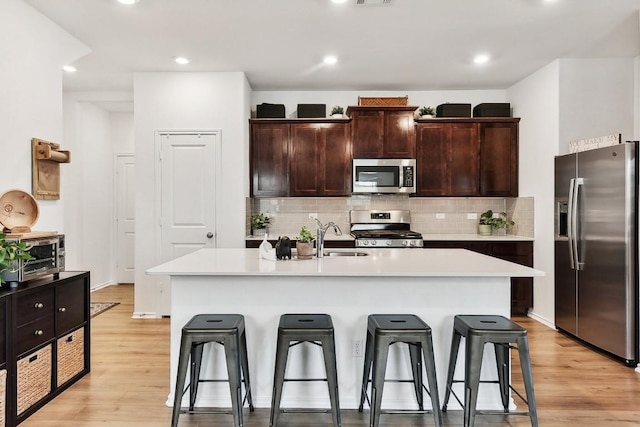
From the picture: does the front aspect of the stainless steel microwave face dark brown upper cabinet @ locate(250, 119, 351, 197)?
no

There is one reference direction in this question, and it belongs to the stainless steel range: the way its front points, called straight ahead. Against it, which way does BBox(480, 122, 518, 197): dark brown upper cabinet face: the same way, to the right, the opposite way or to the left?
the same way

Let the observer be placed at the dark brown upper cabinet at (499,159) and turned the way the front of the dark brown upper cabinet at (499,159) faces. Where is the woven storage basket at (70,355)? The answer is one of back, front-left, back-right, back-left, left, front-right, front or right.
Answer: front-right

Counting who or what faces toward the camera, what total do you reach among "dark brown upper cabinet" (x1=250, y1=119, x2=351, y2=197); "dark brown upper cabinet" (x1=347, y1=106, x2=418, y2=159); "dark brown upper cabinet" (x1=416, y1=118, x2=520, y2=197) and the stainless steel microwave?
4

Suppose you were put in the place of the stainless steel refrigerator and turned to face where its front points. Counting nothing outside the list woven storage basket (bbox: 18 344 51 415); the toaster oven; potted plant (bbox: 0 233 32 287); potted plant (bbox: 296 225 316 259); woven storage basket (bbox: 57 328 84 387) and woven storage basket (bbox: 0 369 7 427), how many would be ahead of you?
6

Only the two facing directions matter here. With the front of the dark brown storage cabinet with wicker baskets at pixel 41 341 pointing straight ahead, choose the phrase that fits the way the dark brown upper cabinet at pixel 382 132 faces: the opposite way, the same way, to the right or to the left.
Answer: to the right

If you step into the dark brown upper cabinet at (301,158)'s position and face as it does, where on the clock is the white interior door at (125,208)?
The white interior door is roughly at 4 o'clock from the dark brown upper cabinet.

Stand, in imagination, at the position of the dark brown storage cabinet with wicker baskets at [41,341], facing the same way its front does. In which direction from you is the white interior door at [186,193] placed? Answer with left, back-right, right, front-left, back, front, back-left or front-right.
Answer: left

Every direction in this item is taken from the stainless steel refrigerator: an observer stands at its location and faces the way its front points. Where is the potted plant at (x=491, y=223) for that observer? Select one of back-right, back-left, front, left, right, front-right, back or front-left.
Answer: right

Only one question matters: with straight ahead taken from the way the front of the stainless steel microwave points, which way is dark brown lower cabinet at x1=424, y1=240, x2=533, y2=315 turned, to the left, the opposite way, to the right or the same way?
the same way

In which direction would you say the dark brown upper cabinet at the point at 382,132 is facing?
toward the camera

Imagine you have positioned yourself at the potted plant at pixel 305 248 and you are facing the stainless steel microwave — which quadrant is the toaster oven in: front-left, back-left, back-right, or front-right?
back-left

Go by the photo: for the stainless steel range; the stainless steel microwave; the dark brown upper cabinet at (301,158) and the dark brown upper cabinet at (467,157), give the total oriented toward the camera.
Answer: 4

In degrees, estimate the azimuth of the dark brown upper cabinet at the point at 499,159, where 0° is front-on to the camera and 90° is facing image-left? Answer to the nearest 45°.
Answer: approximately 0°

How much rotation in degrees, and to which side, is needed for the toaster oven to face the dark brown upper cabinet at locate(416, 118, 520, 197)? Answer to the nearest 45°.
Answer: approximately 45° to its left

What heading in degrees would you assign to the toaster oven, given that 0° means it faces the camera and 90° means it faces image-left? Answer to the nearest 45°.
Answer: approximately 315°

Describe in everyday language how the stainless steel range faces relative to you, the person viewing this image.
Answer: facing the viewer

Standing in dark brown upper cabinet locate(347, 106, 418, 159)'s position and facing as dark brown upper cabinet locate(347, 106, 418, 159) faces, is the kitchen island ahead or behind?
ahead
